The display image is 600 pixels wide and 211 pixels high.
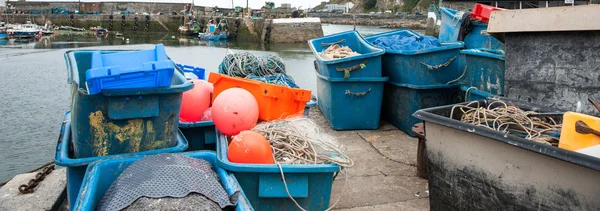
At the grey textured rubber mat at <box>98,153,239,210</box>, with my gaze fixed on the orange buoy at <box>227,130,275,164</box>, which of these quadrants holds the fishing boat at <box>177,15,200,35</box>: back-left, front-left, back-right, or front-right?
front-left

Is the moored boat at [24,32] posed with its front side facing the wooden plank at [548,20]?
no

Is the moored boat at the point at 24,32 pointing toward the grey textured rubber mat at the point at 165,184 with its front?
no
